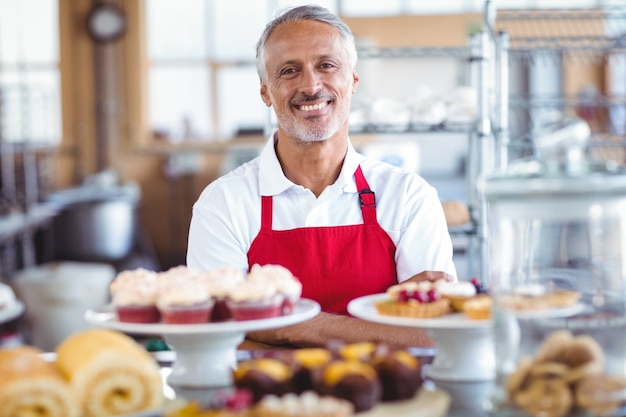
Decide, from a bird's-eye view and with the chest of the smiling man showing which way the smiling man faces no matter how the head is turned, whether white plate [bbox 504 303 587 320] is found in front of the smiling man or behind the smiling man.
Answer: in front

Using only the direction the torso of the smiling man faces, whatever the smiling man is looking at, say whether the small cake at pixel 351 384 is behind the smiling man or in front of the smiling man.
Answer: in front

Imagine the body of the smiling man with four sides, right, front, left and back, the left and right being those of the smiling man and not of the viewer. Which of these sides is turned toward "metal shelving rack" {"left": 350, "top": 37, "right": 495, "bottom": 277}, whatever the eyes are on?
back

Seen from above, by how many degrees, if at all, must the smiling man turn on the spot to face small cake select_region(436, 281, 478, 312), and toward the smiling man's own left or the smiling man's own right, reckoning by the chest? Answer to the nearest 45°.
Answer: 0° — they already face it

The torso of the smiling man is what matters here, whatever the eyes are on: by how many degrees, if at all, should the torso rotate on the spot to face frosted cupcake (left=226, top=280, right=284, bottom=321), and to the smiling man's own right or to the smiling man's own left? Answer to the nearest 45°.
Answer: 0° — they already face it

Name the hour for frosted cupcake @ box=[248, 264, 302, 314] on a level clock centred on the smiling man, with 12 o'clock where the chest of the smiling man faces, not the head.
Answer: The frosted cupcake is roughly at 12 o'clock from the smiling man.

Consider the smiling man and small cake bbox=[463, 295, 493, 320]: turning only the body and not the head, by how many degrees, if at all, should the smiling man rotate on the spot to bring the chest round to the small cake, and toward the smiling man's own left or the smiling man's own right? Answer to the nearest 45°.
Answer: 0° — they already face it

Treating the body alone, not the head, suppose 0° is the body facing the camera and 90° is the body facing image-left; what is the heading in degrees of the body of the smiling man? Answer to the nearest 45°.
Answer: approximately 0°

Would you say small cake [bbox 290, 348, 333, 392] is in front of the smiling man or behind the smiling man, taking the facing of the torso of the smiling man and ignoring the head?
in front

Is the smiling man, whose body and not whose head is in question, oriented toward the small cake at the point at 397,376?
yes
